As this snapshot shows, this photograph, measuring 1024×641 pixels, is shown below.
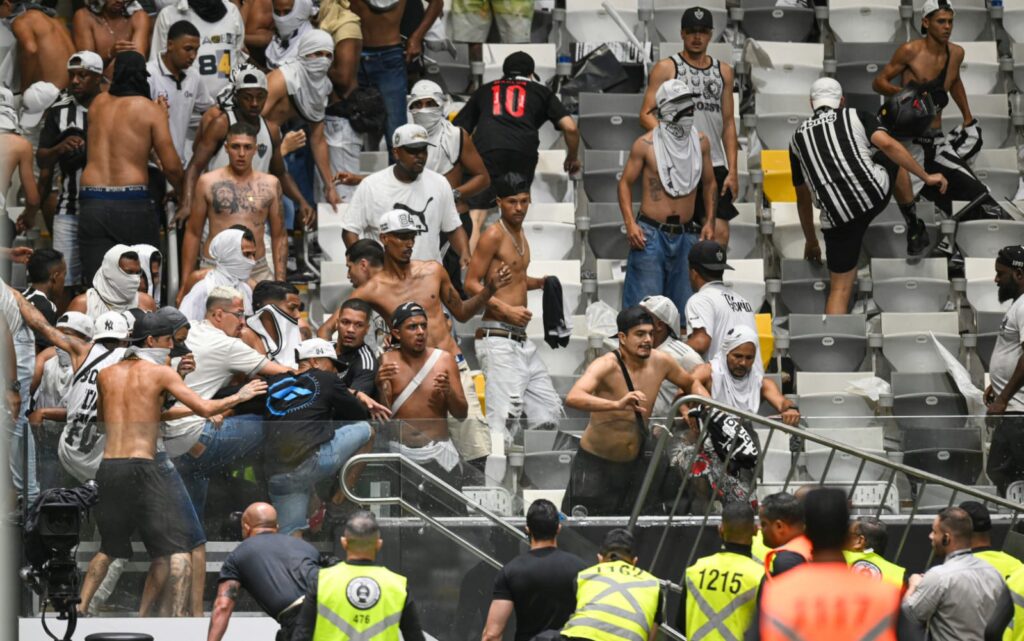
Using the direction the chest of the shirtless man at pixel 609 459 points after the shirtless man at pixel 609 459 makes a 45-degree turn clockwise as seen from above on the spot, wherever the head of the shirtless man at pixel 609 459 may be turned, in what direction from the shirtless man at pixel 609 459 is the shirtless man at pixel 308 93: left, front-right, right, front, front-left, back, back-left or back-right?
back-right

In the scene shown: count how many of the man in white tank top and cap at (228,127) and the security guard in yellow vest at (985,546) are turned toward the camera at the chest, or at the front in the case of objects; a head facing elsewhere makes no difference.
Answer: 1

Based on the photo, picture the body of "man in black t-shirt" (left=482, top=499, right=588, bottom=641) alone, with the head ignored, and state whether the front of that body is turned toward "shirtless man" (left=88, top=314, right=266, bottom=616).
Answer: no

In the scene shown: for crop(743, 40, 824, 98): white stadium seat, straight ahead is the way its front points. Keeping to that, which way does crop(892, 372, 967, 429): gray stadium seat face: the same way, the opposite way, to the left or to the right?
the same way

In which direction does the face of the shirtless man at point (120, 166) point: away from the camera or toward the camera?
away from the camera

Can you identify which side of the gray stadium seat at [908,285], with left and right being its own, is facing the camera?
front

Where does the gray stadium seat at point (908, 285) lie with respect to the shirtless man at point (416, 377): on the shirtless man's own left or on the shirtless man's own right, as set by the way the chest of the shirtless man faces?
on the shirtless man's own left

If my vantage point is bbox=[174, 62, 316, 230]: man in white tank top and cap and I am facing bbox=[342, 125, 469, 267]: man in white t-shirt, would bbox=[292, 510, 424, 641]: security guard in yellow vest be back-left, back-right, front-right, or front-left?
front-right

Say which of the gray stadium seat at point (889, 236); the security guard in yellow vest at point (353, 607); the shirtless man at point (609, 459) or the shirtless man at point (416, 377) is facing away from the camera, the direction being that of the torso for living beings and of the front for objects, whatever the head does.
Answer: the security guard in yellow vest

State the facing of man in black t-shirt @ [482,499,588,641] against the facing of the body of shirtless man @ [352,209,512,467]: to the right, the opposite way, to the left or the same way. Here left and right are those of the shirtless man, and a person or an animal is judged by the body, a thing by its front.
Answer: the opposite way

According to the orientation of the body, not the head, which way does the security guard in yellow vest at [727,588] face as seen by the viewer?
away from the camera

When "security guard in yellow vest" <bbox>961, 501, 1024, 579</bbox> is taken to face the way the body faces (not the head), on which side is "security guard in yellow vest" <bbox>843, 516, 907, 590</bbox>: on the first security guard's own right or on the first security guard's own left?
on the first security guard's own left

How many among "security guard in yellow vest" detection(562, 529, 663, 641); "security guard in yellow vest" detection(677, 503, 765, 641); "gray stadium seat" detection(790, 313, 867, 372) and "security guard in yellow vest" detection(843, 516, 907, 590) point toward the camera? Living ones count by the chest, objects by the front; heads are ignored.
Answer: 1
